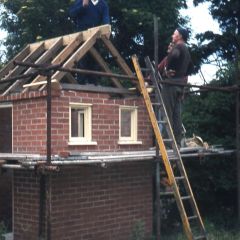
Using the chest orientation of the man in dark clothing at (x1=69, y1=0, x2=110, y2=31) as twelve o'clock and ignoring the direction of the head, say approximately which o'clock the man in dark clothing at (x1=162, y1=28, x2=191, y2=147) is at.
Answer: the man in dark clothing at (x1=162, y1=28, x2=191, y2=147) is roughly at 10 o'clock from the man in dark clothing at (x1=69, y1=0, x2=110, y2=31).

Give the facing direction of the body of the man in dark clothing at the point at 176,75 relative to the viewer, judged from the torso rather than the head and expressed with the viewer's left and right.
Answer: facing to the left of the viewer

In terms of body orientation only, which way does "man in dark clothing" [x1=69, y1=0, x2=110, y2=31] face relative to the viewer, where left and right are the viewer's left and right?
facing the viewer

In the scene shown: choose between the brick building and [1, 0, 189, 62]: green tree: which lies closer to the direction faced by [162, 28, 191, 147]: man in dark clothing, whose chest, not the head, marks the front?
the brick building

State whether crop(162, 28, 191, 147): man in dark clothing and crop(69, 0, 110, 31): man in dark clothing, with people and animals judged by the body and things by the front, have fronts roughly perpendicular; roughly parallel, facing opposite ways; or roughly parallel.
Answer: roughly perpendicular

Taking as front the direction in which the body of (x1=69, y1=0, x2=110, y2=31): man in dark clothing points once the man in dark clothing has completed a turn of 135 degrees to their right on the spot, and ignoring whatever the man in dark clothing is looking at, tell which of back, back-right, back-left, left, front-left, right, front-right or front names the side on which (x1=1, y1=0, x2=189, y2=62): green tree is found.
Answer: front-right

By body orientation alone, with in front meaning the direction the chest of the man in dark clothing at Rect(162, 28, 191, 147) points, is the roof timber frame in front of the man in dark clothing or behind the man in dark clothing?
in front

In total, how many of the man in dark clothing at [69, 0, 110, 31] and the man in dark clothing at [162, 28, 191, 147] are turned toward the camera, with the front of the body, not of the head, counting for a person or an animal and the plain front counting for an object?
1

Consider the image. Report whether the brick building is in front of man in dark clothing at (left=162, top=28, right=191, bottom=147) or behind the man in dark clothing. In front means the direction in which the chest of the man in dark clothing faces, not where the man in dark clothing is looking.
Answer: in front
